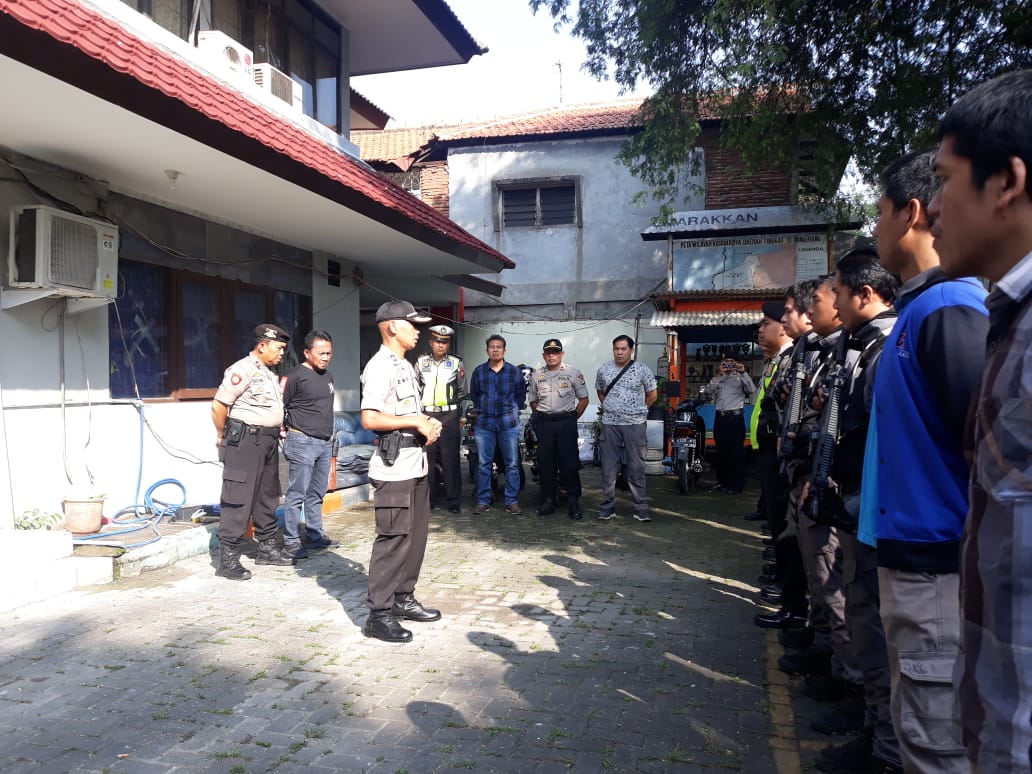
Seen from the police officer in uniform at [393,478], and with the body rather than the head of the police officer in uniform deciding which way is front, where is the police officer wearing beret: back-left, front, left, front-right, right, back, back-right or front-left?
back-left

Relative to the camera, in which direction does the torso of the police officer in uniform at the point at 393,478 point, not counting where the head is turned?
to the viewer's right

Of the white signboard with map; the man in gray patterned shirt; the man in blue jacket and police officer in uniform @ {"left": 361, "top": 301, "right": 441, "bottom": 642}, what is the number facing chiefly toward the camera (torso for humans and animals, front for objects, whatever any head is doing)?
2

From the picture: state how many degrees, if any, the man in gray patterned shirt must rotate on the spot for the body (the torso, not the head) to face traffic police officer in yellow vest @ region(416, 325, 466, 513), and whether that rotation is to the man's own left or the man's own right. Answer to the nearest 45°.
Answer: approximately 90° to the man's own right

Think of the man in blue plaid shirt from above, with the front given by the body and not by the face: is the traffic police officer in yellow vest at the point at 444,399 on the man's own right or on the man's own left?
on the man's own right

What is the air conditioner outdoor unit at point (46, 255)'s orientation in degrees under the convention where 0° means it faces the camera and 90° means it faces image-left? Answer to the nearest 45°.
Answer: approximately 315°

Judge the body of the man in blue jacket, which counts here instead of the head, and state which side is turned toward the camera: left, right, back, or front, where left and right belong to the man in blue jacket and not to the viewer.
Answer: left

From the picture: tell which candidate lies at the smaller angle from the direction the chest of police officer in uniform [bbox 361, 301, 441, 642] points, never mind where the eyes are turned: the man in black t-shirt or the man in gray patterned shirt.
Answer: the man in gray patterned shirt

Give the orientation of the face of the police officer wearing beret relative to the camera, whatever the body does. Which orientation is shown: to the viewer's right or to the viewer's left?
to the viewer's right

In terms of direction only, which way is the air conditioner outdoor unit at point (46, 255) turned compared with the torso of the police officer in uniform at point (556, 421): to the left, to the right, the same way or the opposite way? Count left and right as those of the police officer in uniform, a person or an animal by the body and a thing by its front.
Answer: to the left
